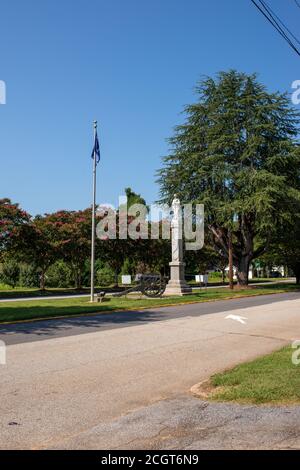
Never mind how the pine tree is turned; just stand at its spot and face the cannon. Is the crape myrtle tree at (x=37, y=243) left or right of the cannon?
right

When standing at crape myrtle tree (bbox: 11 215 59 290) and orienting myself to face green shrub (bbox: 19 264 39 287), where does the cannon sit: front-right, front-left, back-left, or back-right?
back-right

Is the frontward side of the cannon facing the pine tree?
no

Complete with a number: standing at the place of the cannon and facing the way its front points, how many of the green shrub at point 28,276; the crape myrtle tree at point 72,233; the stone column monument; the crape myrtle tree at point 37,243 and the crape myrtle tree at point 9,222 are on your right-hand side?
0
